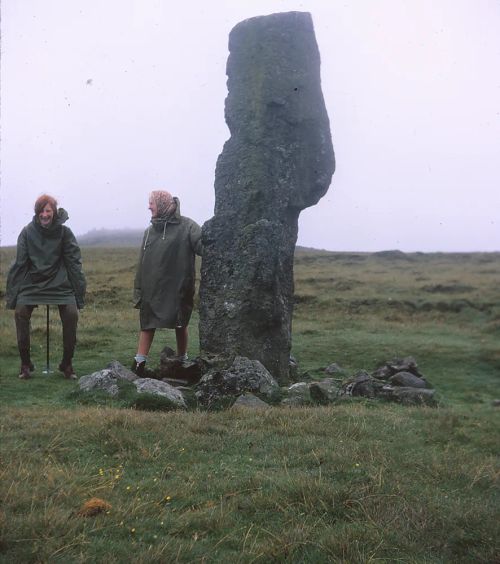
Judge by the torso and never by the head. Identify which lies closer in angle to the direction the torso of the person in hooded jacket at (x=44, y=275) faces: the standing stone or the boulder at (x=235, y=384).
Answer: the boulder

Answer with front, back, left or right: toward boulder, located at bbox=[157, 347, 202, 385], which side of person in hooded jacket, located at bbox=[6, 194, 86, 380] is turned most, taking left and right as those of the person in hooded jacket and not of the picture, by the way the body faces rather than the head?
left

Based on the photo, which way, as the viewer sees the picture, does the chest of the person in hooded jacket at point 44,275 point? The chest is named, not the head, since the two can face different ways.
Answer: toward the camera

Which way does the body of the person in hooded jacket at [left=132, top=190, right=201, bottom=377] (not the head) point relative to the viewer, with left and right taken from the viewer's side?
facing the viewer and to the left of the viewer

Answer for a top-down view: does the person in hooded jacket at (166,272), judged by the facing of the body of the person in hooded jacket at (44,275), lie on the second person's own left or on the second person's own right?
on the second person's own left

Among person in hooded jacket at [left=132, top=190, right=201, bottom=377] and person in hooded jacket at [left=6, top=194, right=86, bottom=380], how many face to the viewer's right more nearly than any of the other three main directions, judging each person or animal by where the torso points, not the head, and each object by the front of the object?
0

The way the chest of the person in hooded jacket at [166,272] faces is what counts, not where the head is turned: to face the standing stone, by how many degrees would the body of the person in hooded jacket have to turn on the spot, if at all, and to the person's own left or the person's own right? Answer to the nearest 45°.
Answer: approximately 135° to the person's own left

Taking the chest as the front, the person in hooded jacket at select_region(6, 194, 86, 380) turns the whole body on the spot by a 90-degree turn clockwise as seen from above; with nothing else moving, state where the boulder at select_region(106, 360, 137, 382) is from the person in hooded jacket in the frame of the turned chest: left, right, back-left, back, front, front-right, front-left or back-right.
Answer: back-left

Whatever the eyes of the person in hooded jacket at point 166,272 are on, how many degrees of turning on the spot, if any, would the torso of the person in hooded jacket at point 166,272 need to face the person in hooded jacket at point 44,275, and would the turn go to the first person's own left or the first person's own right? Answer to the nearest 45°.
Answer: approximately 45° to the first person's own right

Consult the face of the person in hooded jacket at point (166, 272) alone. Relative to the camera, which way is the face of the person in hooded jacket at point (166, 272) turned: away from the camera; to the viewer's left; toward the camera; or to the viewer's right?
to the viewer's left
